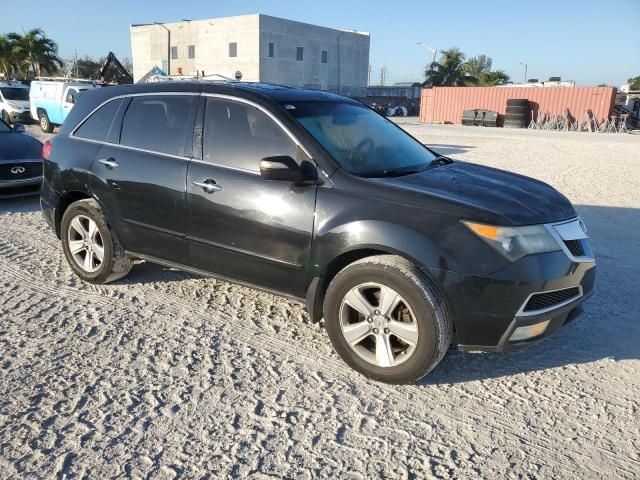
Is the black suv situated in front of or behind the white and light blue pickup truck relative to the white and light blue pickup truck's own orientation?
in front

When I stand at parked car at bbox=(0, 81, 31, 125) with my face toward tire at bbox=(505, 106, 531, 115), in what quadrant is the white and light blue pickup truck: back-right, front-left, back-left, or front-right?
front-right

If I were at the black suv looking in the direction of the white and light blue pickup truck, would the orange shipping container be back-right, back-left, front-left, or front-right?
front-right

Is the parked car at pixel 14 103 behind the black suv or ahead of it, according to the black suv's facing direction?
behind

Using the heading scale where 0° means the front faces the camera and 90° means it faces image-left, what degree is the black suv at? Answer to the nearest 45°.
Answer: approximately 315°

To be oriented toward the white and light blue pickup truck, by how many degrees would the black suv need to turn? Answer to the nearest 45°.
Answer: approximately 180°

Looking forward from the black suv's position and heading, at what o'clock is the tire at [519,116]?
The tire is roughly at 8 o'clock from the black suv.

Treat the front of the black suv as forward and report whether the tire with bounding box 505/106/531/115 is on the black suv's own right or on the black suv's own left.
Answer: on the black suv's own left
